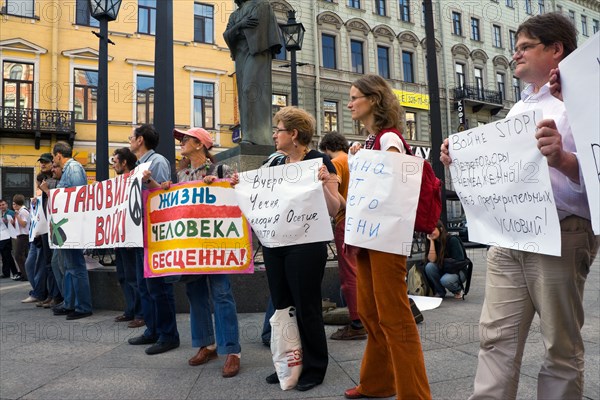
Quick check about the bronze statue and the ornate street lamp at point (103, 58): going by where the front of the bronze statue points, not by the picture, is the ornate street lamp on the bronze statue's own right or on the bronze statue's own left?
on the bronze statue's own right

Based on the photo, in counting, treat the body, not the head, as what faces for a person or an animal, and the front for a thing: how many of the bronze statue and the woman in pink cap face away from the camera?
0

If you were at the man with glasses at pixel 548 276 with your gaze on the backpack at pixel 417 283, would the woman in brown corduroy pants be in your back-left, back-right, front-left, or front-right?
front-left

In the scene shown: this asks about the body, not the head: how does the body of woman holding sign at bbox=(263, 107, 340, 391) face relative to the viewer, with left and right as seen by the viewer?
facing the viewer and to the left of the viewer

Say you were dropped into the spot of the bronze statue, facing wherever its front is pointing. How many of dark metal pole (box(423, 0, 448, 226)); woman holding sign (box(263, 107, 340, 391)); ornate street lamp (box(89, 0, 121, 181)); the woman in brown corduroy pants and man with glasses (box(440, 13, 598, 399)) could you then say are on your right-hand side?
1

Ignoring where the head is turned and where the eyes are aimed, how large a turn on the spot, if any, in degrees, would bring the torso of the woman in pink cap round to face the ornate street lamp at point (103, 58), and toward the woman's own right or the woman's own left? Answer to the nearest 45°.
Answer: approximately 135° to the woman's own right

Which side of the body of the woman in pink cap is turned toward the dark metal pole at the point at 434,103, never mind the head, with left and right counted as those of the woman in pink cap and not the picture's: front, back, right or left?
back

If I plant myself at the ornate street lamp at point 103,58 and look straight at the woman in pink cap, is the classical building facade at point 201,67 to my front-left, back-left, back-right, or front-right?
back-left

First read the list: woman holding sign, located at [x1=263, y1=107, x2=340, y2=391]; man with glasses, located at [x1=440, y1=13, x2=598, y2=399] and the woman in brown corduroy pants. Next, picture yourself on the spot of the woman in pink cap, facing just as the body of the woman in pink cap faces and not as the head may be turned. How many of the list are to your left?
3

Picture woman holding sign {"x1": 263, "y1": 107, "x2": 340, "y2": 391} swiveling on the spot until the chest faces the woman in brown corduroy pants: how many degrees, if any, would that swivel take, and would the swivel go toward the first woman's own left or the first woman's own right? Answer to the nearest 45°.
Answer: approximately 90° to the first woman's own left

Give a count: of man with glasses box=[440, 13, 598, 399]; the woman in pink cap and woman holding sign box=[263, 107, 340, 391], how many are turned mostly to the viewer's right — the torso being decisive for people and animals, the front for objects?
0

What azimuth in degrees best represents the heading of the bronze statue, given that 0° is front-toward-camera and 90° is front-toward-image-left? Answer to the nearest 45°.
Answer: approximately 45°

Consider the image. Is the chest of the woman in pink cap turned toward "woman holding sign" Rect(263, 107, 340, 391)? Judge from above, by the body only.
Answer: no

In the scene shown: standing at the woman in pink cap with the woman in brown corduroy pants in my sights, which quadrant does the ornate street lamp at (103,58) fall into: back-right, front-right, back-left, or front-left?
back-left

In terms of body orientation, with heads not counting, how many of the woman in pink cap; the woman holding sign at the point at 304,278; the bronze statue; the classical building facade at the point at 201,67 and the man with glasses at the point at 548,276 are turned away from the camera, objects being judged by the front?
0

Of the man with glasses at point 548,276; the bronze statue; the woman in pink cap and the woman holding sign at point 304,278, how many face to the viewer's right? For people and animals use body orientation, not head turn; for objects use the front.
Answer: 0

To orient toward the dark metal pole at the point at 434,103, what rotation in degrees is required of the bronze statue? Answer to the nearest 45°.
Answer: approximately 135° to its left

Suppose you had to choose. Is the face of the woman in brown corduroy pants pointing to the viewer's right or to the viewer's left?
to the viewer's left

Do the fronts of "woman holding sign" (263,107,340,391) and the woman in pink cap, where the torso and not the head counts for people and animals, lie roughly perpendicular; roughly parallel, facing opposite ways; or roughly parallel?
roughly parallel
